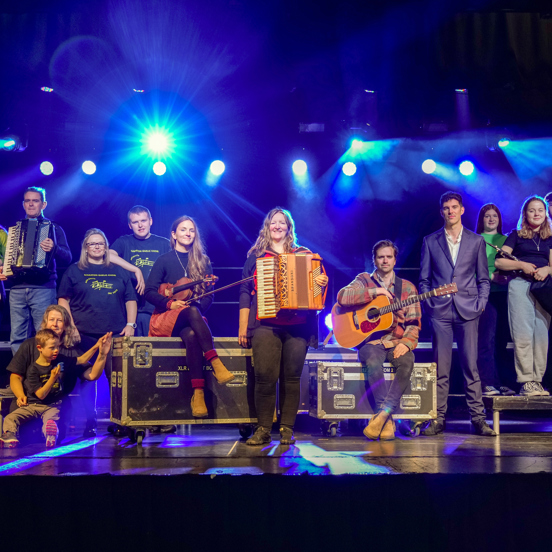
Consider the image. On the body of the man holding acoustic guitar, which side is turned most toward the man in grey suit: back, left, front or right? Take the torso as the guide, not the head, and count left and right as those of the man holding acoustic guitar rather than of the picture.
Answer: left

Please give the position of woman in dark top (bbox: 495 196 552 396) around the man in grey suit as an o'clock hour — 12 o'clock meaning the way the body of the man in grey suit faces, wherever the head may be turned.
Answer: The woman in dark top is roughly at 8 o'clock from the man in grey suit.

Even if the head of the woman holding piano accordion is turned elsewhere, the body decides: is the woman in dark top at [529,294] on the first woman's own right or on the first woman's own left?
on the first woman's own left

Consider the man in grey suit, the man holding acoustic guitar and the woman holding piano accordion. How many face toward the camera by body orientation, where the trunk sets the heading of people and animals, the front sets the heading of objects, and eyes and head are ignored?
3

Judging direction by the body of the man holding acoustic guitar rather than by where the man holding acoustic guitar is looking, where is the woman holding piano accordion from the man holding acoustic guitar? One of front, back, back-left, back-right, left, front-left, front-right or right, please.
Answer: front-right

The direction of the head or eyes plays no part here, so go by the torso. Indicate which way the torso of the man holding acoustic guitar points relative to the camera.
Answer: toward the camera

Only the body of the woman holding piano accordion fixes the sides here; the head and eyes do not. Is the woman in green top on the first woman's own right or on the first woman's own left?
on the first woman's own left

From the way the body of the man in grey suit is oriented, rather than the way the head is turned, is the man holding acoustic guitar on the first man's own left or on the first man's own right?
on the first man's own right

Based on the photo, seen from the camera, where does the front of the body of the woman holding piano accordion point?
toward the camera

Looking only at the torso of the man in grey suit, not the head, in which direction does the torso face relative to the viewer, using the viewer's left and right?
facing the viewer
